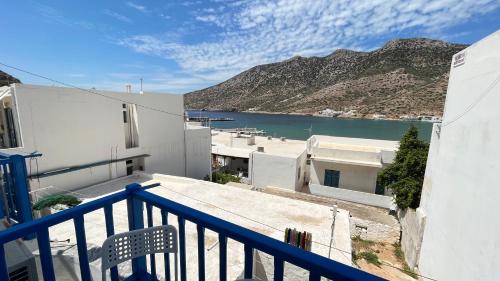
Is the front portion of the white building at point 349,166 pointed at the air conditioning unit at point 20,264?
yes

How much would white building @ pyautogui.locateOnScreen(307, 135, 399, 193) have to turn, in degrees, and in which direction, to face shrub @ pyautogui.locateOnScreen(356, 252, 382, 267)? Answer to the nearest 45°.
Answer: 0° — it already faces it

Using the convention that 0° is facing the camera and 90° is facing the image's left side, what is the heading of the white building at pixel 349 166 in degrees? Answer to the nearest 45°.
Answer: approximately 0°
